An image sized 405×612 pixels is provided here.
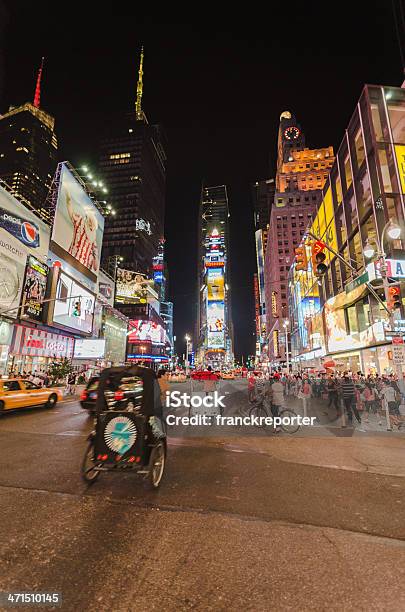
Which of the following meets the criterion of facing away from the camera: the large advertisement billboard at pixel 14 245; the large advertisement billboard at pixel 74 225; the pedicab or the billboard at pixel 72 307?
the pedicab

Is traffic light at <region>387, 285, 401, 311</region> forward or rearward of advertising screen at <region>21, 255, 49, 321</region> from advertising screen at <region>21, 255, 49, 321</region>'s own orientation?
forward

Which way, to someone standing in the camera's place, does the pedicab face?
facing away from the viewer

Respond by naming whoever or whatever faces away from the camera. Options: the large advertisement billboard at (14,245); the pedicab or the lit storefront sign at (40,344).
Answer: the pedicab

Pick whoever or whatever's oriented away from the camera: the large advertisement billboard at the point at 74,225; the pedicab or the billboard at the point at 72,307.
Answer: the pedicab

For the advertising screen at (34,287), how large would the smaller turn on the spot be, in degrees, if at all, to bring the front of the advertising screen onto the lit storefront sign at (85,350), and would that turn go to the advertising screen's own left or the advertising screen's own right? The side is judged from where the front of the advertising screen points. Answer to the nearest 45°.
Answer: approximately 90° to the advertising screen's own left

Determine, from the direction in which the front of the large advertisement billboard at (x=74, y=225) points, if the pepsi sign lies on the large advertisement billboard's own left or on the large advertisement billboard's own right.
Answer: on the large advertisement billboard's own right

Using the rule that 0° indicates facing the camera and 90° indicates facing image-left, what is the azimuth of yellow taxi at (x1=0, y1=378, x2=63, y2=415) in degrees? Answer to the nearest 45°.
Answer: approximately 225°

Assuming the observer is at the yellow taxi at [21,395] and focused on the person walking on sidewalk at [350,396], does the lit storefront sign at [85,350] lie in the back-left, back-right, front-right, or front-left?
back-left
